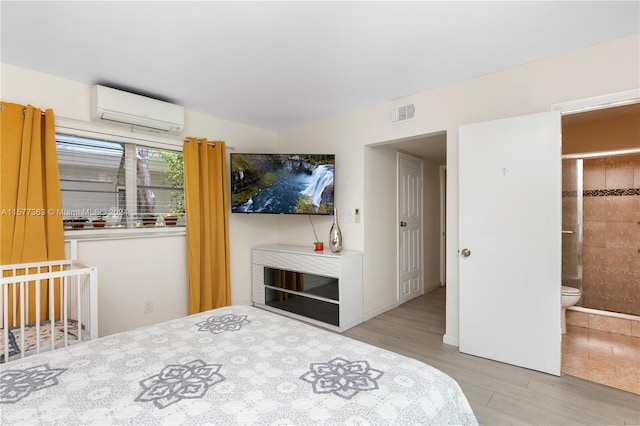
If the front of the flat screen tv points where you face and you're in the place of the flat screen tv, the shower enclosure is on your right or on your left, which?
on your left

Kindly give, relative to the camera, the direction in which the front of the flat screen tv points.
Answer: facing the viewer

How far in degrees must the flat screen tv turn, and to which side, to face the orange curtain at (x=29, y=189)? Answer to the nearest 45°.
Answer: approximately 45° to its right

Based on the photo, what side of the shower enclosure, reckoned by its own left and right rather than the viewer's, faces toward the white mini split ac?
front

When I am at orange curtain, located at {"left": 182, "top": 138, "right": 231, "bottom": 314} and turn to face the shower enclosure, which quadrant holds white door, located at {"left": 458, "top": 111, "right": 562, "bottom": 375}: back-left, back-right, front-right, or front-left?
front-right

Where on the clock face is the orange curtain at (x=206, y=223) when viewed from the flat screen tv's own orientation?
The orange curtain is roughly at 3 o'clock from the flat screen tv.

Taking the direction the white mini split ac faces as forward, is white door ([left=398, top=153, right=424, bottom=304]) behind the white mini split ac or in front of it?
in front

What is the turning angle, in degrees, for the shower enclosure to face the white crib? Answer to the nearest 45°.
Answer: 0° — it already faces it

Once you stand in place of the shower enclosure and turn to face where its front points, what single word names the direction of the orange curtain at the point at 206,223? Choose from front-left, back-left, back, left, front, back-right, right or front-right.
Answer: front

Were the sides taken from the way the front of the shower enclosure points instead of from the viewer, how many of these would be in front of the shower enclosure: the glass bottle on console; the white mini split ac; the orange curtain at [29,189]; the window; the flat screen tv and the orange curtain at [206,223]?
6

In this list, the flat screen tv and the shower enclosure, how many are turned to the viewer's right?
0

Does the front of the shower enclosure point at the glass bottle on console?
no

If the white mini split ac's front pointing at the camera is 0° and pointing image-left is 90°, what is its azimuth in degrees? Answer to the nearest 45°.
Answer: approximately 315°

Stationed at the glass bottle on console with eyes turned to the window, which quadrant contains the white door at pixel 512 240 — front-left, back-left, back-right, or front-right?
back-left

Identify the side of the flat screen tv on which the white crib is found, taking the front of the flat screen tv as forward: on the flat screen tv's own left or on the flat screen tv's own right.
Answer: on the flat screen tv's own right

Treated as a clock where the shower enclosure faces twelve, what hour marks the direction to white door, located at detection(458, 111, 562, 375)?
The white door is roughly at 1 o'clock from the shower enclosure.

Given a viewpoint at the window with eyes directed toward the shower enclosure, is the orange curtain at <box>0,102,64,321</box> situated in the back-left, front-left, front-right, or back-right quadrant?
back-right

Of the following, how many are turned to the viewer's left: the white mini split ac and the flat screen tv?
0

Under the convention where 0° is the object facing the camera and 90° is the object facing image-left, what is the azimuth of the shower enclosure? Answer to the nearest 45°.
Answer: approximately 45°

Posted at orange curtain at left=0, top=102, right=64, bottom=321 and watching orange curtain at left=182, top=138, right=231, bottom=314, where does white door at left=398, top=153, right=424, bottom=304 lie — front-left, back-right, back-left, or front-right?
front-right
